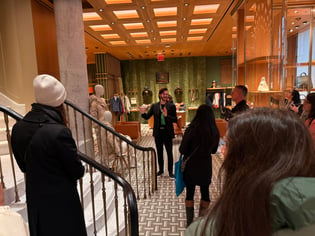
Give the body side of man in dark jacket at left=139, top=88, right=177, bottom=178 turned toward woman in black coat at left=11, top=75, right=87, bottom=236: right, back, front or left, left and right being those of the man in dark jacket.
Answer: front

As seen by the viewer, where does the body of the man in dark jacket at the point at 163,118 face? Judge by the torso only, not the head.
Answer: toward the camera

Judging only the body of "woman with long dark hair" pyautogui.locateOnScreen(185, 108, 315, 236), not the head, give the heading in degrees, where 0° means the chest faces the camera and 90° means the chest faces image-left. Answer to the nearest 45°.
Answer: approximately 135°

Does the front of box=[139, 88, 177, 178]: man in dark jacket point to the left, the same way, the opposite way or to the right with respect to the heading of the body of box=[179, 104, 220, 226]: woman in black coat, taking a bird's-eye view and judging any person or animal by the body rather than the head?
the opposite way

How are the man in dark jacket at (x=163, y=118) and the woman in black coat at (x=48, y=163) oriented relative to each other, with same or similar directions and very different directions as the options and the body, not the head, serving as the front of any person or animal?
very different directions

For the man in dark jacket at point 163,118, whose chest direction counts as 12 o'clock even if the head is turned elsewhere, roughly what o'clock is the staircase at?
The staircase is roughly at 1 o'clock from the man in dark jacket.

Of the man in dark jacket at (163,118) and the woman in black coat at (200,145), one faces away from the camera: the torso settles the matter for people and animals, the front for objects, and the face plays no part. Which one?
the woman in black coat

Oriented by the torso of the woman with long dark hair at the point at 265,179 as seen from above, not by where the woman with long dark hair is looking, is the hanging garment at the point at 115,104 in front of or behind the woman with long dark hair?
in front

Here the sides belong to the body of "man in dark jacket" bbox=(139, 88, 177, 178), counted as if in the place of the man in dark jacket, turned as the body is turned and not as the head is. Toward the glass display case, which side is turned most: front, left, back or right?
left

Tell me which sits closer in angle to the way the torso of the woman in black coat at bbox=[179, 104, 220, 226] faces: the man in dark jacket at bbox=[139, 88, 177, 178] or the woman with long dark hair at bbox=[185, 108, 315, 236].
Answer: the man in dark jacket

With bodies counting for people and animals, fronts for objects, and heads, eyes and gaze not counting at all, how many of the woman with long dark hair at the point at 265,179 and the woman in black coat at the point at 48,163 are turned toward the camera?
0

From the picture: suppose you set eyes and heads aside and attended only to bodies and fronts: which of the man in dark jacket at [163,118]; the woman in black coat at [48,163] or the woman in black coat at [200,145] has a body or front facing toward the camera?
the man in dark jacket

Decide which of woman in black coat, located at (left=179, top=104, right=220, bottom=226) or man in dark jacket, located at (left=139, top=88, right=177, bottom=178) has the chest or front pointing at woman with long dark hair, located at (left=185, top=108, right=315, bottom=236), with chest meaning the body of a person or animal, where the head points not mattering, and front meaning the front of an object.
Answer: the man in dark jacket

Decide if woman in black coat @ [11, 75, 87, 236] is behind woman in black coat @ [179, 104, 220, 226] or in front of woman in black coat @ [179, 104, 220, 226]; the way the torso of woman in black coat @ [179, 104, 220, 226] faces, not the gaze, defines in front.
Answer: behind

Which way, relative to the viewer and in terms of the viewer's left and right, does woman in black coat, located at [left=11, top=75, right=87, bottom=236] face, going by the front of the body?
facing away from the viewer and to the right of the viewer

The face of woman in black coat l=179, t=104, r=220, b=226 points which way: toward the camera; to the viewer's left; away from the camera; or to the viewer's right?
away from the camera

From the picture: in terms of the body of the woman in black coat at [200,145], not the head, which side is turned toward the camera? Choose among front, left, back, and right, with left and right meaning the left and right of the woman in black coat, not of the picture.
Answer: back
